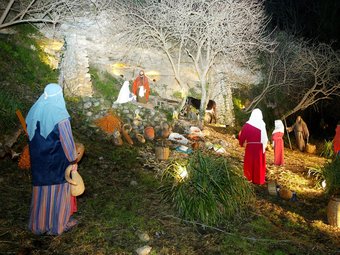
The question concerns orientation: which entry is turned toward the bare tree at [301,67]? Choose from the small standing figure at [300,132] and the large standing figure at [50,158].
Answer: the large standing figure at [50,158]

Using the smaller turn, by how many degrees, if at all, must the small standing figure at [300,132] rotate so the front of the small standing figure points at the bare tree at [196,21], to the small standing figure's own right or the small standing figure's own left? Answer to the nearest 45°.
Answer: approximately 90° to the small standing figure's own right

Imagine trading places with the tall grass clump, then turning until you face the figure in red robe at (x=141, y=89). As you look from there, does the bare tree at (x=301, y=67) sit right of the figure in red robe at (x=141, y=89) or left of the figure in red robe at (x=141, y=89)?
right

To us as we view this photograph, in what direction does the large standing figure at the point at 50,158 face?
facing away from the viewer and to the right of the viewer

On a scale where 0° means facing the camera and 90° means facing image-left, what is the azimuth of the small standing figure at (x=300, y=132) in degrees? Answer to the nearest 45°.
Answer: approximately 45°

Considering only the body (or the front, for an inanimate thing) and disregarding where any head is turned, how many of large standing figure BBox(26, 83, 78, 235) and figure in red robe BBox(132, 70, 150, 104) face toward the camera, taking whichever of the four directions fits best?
1

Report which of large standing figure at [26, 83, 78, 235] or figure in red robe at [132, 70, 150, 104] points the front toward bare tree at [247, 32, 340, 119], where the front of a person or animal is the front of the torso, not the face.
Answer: the large standing figure

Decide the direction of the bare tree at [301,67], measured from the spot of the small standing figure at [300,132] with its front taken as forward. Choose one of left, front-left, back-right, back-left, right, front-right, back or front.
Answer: back-right

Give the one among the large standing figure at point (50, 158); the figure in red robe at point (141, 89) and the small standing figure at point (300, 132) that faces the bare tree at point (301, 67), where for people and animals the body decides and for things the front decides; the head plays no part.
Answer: the large standing figure at point (50, 158)
